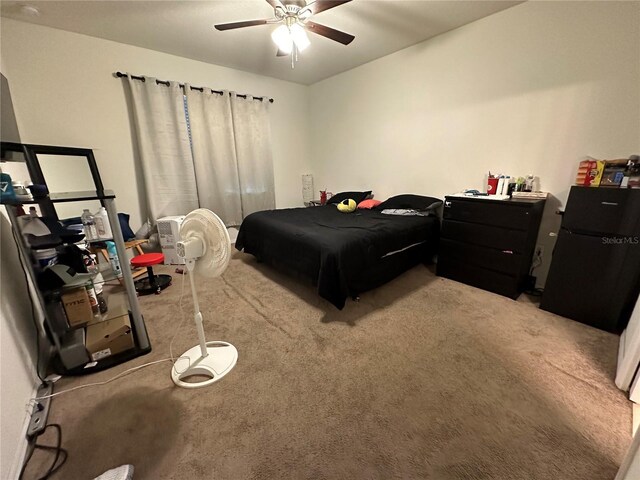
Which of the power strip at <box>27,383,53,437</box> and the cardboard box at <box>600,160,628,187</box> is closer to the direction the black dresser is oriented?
the power strip

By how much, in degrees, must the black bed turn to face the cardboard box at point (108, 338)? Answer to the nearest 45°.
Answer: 0° — it already faces it

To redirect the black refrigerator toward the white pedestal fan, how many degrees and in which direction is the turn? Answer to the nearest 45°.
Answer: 0° — it already faces it

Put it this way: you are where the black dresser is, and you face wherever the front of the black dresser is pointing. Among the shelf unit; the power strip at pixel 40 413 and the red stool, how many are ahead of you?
3

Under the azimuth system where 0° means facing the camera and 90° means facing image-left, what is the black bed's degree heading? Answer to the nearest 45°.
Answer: approximately 45°

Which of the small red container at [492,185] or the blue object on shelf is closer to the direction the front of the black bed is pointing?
the blue object on shelf

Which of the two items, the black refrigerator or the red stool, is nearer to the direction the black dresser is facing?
the red stool

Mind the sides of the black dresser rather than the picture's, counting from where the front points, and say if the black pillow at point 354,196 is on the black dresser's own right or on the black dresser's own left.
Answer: on the black dresser's own right

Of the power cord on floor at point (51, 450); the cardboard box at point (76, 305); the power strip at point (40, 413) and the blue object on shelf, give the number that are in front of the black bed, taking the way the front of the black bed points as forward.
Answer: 4

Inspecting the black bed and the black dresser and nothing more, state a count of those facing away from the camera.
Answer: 0

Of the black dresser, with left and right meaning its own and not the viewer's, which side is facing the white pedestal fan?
front

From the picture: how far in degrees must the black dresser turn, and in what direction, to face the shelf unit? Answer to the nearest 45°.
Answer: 0° — it already faces it

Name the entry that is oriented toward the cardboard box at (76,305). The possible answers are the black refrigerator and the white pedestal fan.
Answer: the black refrigerator

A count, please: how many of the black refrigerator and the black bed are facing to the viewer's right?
0

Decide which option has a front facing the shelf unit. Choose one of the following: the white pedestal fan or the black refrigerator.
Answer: the black refrigerator
